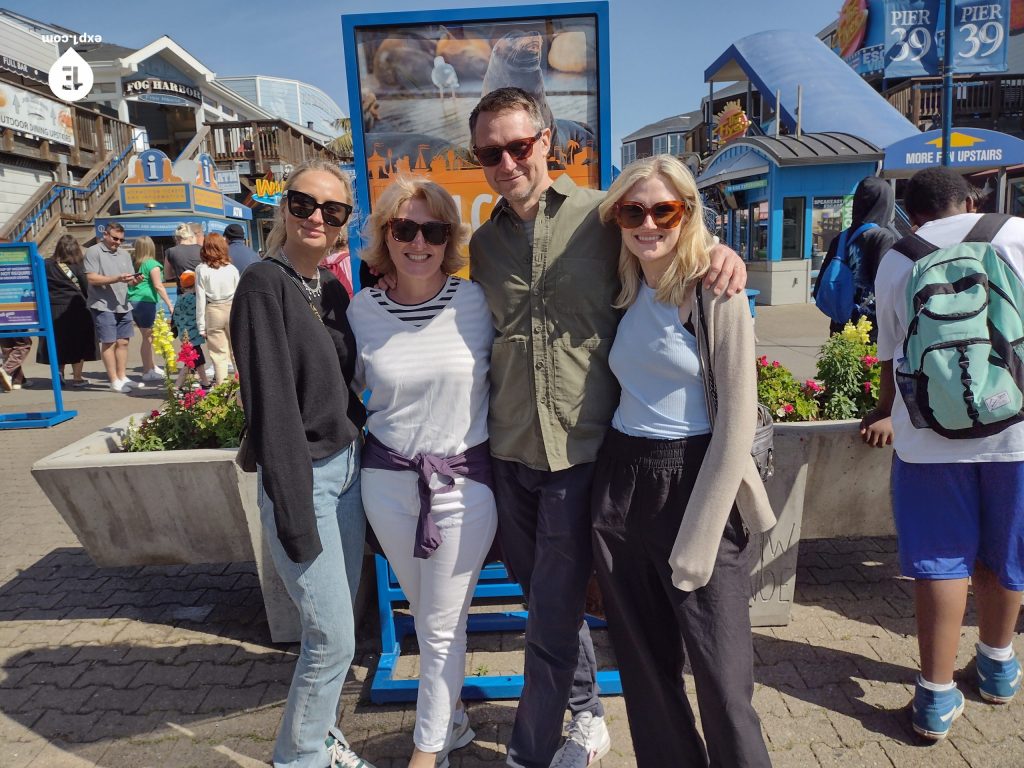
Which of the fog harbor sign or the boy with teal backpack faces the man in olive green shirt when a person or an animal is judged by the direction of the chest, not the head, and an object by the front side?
the fog harbor sign

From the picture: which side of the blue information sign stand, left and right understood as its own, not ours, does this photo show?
front

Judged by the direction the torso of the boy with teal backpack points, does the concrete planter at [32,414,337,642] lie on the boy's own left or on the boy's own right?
on the boy's own left

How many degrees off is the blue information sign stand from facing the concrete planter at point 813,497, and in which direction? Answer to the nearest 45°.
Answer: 0° — it already faces it

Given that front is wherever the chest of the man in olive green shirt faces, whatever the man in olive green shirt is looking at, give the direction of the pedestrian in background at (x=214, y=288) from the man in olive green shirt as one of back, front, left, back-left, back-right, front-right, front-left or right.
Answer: back-right

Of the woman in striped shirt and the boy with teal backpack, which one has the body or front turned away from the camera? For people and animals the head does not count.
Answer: the boy with teal backpack

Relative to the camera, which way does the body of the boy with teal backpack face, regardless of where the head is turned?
away from the camera

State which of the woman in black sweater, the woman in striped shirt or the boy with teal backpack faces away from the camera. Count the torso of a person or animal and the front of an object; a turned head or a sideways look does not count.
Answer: the boy with teal backpack

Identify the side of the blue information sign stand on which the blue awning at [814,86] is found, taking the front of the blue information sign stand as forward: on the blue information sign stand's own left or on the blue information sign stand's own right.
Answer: on the blue information sign stand's own left

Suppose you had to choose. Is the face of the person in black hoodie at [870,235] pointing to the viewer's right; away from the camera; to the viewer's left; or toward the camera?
away from the camera

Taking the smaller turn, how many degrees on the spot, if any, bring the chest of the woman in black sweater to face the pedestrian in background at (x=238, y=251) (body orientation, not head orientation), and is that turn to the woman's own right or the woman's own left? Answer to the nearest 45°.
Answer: approximately 135° to the woman's own left
